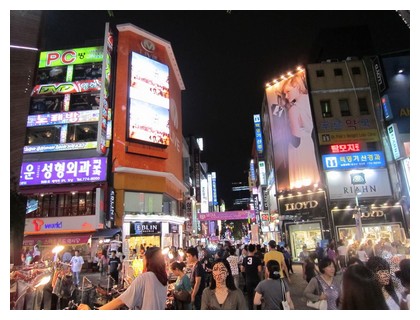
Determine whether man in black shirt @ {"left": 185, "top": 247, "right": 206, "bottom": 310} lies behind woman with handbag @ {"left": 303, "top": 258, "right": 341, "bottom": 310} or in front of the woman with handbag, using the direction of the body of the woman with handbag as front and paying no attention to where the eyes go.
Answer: behind

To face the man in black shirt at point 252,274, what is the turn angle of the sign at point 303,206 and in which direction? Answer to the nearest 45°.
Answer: approximately 45° to its left

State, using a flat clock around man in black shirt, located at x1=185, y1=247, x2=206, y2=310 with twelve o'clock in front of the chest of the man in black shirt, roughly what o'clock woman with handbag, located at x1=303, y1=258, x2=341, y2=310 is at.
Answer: The woman with handbag is roughly at 8 o'clock from the man in black shirt.

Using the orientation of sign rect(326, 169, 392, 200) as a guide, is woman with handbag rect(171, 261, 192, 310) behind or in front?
in front

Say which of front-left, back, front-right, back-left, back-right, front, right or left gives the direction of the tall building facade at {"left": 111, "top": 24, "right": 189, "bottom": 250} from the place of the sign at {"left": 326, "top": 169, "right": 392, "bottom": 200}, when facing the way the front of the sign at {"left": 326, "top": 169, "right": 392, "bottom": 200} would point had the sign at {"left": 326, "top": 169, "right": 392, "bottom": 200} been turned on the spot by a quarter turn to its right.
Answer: front

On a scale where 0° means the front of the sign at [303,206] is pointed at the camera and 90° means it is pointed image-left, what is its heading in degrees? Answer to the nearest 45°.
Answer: approximately 45°

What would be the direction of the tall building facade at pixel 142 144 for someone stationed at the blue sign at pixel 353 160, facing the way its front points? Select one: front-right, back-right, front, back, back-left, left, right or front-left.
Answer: right

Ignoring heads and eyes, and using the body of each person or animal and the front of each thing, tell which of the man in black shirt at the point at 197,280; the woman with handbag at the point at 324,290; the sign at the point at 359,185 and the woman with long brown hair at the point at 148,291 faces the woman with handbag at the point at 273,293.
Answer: the sign

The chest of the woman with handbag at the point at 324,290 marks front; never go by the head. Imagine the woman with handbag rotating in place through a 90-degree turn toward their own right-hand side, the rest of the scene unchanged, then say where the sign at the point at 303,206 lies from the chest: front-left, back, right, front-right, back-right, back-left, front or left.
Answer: back-right

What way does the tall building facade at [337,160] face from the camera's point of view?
toward the camera
